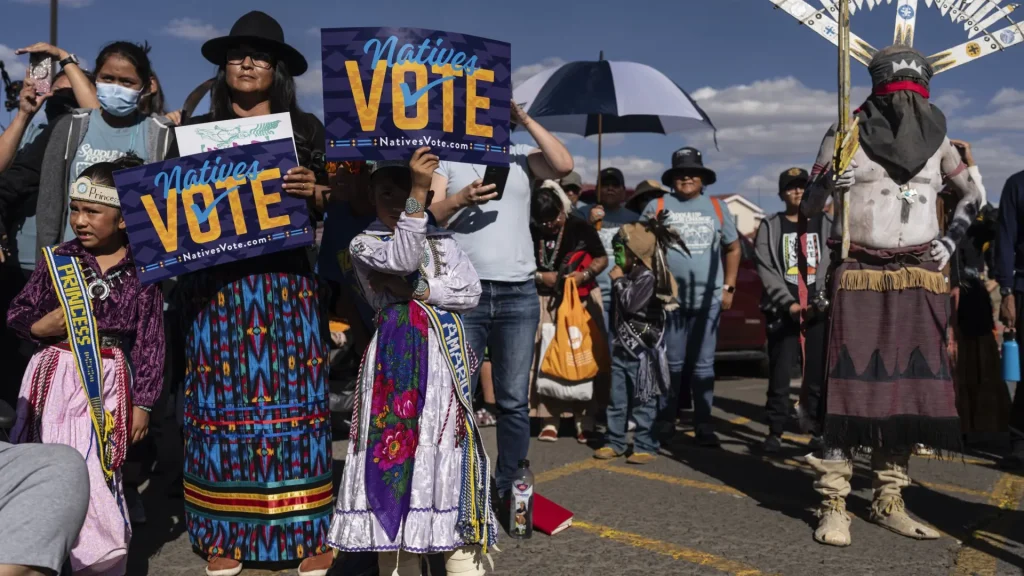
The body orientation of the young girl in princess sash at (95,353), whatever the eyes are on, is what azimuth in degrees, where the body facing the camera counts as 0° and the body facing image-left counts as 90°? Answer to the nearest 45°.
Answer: approximately 0°

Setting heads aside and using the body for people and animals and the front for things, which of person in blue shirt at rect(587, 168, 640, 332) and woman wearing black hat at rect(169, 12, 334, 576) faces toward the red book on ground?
the person in blue shirt

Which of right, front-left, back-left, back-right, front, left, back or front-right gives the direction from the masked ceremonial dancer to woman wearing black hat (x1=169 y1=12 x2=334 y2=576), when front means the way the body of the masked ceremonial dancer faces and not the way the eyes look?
front-right

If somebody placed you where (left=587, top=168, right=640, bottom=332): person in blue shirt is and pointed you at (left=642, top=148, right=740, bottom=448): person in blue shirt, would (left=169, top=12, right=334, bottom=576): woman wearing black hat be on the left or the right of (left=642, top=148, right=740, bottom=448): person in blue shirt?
right

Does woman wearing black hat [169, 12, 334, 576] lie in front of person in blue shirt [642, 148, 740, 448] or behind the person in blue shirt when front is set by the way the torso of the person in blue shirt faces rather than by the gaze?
in front

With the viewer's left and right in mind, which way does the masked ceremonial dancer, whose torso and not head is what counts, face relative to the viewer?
facing the viewer

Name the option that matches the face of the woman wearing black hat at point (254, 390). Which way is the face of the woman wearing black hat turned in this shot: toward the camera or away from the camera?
toward the camera

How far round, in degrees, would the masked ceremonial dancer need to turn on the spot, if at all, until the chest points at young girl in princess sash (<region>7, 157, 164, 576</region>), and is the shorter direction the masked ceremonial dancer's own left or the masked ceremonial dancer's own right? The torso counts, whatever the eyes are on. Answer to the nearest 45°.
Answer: approximately 45° to the masked ceremonial dancer's own right

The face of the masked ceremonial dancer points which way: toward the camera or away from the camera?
toward the camera

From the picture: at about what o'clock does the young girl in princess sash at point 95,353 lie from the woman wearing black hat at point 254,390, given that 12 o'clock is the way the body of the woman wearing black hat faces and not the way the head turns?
The young girl in princess sash is roughly at 3 o'clock from the woman wearing black hat.

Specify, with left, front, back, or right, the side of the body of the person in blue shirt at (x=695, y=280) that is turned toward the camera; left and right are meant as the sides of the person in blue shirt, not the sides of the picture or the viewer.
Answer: front

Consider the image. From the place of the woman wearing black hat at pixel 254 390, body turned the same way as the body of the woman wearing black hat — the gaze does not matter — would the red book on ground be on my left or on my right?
on my left

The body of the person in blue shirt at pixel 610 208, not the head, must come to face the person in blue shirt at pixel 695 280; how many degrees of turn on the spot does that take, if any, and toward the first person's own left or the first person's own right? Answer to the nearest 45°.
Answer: approximately 45° to the first person's own left

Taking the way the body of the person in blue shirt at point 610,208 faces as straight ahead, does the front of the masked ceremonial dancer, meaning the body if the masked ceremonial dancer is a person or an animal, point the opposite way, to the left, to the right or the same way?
the same way

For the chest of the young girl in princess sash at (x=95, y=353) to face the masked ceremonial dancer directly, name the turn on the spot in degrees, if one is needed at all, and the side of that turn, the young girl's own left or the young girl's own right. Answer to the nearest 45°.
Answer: approximately 90° to the young girl's own left

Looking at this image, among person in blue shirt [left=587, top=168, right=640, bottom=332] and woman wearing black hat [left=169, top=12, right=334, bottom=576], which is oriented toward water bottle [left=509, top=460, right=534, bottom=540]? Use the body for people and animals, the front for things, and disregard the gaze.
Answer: the person in blue shirt

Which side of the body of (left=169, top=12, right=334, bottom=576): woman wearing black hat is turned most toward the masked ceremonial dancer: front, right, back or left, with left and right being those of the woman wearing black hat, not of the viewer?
left
